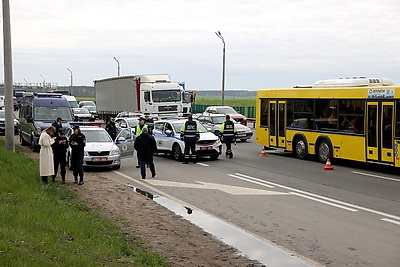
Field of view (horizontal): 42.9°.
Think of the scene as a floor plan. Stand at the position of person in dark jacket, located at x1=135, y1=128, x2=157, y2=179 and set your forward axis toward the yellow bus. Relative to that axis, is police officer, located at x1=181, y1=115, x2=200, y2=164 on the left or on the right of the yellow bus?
left

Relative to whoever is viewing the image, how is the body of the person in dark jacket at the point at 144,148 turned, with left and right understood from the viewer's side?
facing away from the viewer

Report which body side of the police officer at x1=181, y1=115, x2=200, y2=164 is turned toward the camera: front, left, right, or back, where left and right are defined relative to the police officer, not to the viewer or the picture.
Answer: back

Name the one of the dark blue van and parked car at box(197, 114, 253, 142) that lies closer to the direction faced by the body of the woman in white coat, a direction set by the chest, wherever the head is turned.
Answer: the parked car

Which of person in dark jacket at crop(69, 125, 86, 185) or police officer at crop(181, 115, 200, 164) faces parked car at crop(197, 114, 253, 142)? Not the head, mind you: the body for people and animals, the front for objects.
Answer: the police officer

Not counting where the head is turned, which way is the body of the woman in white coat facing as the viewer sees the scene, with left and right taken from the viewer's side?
facing to the right of the viewer
